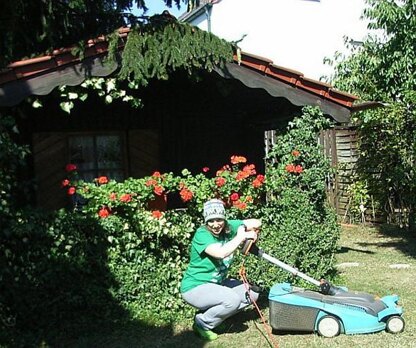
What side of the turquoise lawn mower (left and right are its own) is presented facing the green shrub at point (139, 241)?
back

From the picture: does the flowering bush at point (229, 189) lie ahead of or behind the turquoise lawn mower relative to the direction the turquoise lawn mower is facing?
behind

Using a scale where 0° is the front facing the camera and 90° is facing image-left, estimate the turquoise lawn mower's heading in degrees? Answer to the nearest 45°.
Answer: approximately 270°

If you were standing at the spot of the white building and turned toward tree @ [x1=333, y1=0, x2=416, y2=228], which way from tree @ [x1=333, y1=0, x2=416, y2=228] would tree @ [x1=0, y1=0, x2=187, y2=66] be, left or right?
right

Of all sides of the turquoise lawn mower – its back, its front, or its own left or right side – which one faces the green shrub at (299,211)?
left

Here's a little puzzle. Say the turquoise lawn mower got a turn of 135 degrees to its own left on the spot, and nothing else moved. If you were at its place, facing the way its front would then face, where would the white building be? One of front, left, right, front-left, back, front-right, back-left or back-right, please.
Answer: front-right

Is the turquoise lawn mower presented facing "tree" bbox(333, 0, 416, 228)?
no
